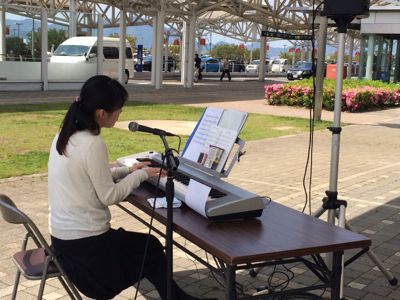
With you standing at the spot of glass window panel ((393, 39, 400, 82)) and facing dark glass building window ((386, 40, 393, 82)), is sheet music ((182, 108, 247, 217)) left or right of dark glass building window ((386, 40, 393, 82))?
left

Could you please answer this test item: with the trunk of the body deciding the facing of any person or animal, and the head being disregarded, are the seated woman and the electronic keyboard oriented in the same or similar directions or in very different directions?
very different directions

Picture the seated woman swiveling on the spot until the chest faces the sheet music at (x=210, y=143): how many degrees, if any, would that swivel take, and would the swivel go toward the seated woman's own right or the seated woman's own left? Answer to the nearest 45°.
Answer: approximately 45° to the seated woman's own right

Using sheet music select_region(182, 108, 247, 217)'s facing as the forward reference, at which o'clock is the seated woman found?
The seated woman is roughly at 1 o'clock from the sheet music.

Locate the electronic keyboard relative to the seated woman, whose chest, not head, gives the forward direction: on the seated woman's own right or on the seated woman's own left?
on the seated woman's own right

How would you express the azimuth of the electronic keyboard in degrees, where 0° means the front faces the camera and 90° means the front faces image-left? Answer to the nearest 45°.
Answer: approximately 45°

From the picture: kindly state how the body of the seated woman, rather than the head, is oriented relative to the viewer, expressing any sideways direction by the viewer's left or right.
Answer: facing away from the viewer and to the right of the viewer

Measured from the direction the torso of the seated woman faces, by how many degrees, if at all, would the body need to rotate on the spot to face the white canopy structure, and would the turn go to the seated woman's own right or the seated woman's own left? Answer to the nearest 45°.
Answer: approximately 45° to the seated woman's own left

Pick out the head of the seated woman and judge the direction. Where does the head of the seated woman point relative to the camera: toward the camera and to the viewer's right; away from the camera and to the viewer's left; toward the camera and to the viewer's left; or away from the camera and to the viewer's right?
away from the camera and to the viewer's right

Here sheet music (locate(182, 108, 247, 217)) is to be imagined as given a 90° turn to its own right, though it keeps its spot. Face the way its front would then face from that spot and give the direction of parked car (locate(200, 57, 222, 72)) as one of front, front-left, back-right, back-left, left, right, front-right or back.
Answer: front-right

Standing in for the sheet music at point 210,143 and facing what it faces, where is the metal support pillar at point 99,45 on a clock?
The metal support pillar is roughly at 4 o'clock from the sheet music.
